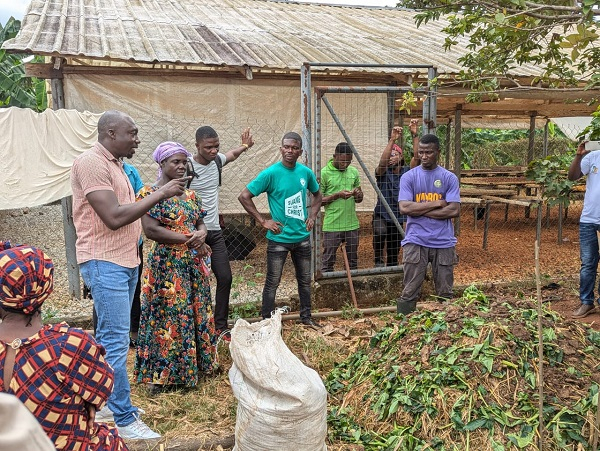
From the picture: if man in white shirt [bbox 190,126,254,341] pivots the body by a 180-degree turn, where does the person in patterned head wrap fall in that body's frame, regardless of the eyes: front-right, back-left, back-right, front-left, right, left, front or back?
back-left

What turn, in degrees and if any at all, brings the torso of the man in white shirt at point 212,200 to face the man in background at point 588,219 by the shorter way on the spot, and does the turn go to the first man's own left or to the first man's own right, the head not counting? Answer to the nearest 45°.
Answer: approximately 45° to the first man's own left

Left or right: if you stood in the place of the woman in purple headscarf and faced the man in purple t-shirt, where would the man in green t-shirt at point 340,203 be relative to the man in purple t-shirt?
left

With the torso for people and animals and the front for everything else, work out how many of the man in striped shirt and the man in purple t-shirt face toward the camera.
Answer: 1

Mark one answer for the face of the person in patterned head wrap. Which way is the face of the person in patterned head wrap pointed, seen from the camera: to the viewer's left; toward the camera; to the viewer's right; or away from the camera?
away from the camera

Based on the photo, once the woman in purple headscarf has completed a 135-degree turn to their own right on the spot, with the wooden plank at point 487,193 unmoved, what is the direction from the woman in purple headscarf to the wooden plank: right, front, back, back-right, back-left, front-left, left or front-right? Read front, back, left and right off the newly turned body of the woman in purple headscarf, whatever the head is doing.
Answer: back-right

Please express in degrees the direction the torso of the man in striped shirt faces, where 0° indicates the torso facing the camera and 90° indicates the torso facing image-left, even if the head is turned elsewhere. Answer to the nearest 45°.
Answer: approximately 270°

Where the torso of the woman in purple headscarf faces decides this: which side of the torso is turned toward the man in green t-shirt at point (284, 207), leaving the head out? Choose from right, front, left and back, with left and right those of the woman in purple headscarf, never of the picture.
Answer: left

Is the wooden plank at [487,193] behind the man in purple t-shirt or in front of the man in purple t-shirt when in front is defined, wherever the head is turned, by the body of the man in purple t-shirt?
behind
